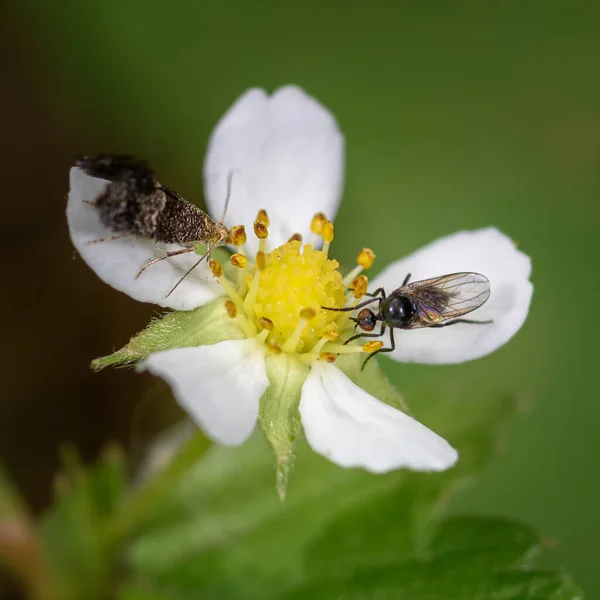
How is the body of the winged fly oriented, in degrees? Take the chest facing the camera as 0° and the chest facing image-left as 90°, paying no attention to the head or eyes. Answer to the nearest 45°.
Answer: approximately 90°

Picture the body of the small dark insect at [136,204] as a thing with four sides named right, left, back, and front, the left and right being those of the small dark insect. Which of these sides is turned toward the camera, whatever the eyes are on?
right

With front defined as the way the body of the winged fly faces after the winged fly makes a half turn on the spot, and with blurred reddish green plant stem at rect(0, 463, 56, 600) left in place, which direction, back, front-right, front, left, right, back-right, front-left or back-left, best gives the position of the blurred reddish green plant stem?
back

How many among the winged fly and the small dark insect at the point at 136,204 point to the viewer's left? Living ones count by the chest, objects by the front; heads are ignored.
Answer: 1

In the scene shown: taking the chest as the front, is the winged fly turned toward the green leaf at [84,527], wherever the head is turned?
yes

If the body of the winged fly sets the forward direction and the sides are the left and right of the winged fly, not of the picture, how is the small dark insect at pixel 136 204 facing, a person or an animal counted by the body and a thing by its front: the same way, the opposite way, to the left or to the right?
the opposite way
